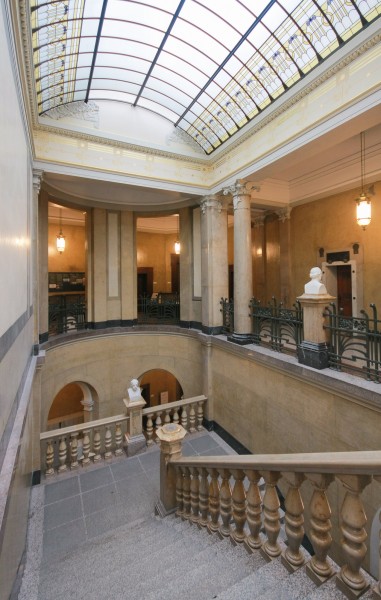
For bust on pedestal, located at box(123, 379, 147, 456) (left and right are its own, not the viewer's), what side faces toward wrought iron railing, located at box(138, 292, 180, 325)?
back

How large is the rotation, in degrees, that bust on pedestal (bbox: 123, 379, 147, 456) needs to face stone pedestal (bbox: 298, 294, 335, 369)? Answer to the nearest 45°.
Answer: approximately 45° to its left

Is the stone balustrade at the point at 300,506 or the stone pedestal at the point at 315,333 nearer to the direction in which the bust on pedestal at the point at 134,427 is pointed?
the stone balustrade

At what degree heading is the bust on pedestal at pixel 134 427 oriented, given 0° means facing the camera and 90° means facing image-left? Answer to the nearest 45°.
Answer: approximately 0°

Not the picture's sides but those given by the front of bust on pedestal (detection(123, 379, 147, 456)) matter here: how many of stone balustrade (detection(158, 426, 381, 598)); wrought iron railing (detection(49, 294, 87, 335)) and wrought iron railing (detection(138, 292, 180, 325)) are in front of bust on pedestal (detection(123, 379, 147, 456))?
1

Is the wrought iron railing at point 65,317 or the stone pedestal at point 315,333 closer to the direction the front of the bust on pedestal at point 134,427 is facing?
the stone pedestal

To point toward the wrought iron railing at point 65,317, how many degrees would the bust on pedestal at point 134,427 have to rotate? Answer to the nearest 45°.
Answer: approximately 135° to its right

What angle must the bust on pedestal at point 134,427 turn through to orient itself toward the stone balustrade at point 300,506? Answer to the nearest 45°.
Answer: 0° — it already faces it
